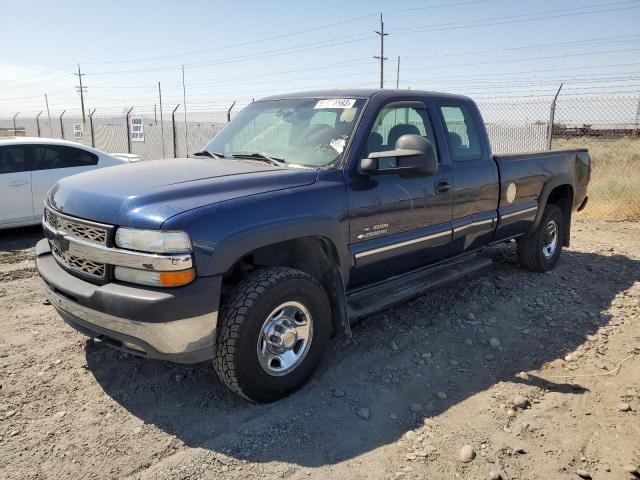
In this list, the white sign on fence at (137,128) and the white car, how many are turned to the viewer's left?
1

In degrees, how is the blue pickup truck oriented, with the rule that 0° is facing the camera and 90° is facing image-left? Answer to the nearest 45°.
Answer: approximately 45°

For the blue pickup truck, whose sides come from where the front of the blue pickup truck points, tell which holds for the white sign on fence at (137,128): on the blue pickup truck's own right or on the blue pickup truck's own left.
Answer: on the blue pickup truck's own right

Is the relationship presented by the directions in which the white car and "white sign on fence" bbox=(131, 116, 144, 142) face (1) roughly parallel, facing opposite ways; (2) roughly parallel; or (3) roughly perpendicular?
roughly perpendicular

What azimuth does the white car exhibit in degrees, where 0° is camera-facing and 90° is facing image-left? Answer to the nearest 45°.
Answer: approximately 90°
